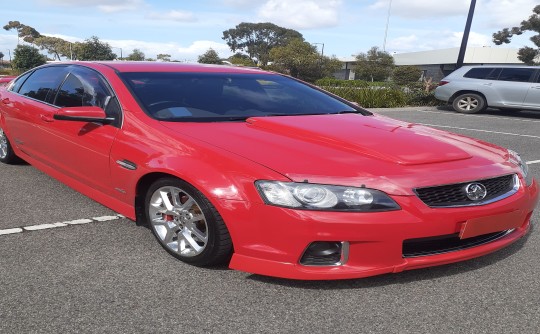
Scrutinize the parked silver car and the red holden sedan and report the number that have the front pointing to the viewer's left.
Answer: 0

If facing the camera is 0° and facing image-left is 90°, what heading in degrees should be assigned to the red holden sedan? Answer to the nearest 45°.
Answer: approximately 315°

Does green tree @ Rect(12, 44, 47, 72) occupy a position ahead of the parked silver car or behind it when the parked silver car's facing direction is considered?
behind

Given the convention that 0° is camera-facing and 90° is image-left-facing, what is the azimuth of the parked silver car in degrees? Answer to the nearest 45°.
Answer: approximately 270°

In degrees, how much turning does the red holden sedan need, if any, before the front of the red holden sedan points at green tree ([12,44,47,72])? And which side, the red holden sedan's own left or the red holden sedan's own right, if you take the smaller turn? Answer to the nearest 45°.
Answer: approximately 180°

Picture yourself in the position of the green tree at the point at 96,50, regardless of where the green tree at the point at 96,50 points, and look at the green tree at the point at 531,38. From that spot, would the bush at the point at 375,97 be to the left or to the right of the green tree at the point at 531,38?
right
